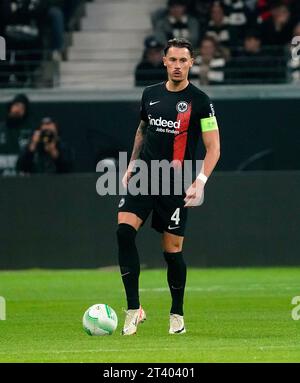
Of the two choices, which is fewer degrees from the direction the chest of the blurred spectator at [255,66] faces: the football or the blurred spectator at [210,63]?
the football

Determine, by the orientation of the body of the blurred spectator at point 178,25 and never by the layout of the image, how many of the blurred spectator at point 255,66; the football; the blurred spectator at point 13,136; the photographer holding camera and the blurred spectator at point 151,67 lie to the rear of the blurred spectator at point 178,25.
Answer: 0

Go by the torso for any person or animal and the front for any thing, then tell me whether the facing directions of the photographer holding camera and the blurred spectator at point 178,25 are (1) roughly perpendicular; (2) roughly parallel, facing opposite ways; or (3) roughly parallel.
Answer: roughly parallel

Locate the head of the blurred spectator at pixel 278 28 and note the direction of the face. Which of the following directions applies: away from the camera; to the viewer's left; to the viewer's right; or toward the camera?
toward the camera

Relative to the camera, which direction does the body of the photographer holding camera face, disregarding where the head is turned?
toward the camera

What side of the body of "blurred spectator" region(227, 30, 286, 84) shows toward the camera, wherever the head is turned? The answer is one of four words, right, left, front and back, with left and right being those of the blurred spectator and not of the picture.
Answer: front

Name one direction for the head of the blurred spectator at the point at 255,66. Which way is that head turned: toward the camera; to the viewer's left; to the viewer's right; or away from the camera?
toward the camera

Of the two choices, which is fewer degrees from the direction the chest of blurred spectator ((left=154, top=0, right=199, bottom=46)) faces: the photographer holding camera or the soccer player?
the soccer player

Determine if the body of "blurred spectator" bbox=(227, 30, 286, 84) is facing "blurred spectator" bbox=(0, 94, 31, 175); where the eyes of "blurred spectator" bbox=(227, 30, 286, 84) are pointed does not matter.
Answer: no

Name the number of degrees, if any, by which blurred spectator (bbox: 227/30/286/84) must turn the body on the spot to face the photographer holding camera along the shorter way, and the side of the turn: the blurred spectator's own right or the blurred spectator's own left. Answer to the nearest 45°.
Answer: approximately 45° to the blurred spectator's own right

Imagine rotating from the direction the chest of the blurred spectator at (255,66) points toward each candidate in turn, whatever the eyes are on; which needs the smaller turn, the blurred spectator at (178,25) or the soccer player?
the soccer player

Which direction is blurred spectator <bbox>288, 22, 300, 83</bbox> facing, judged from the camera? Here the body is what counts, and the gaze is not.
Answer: toward the camera

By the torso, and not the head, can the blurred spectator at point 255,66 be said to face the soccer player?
yes

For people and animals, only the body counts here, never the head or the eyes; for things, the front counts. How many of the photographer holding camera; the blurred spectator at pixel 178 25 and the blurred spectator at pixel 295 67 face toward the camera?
3
